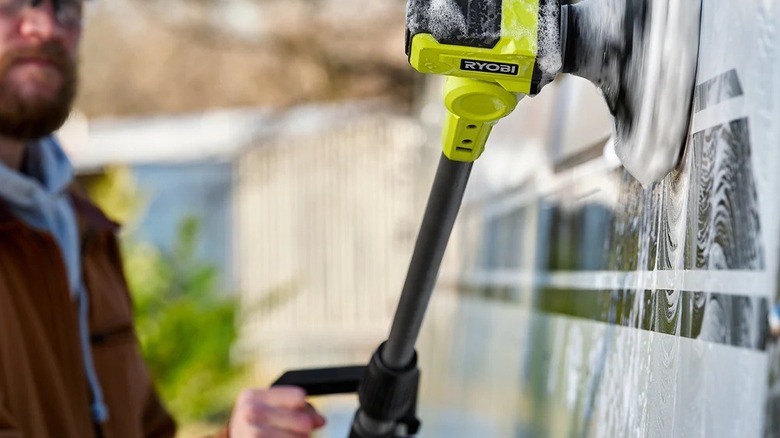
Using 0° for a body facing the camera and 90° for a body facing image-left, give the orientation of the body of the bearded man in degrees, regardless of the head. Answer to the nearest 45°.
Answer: approximately 315°
